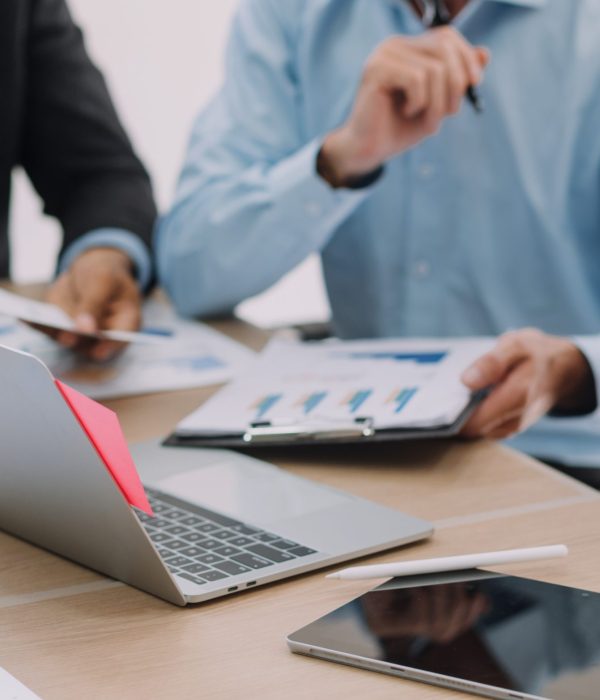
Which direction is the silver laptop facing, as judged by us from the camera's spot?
facing away from the viewer and to the right of the viewer

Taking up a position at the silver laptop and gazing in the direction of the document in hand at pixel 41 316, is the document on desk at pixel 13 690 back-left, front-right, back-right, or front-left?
back-left
